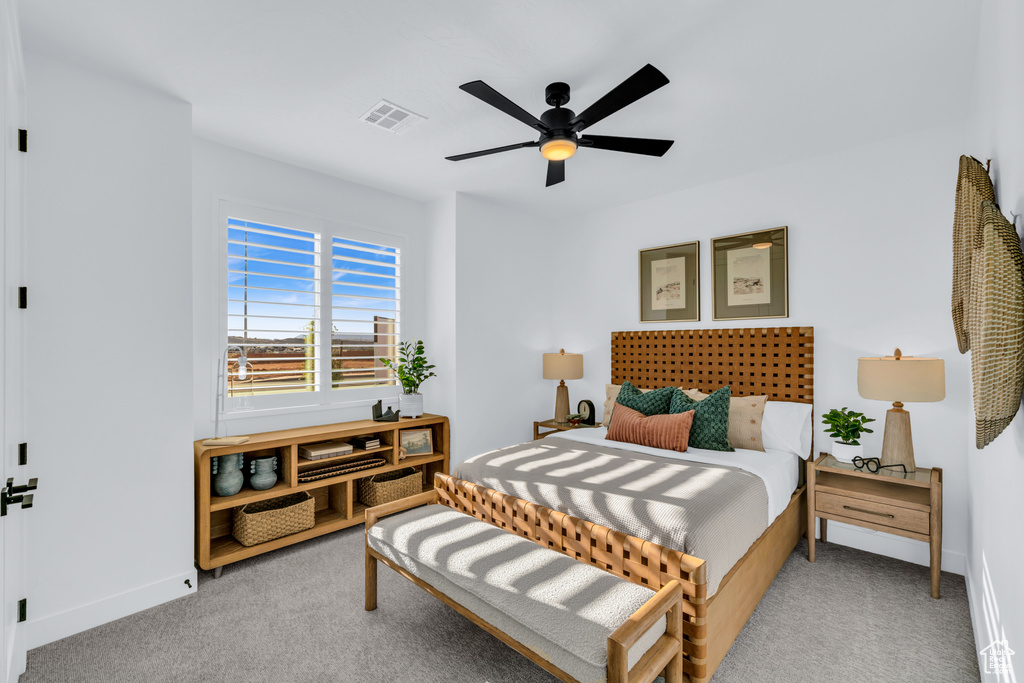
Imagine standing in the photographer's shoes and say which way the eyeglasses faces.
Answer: facing the viewer and to the left of the viewer

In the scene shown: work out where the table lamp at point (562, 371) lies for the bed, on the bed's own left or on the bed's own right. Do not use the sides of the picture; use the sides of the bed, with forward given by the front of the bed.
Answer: on the bed's own right

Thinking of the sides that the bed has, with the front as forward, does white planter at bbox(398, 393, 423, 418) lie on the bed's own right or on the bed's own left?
on the bed's own right

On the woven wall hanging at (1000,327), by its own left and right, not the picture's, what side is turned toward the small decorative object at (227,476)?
front

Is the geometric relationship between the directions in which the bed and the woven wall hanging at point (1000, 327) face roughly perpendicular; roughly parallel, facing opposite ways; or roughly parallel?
roughly perpendicular

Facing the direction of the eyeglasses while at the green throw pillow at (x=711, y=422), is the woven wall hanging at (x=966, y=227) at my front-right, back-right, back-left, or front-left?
front-right

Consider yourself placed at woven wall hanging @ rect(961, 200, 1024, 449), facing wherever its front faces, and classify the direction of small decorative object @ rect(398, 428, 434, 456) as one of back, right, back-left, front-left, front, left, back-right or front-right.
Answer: front

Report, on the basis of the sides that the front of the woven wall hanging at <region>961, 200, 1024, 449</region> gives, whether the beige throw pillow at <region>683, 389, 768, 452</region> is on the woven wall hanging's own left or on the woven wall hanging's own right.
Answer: on the woven wall hanging's own right

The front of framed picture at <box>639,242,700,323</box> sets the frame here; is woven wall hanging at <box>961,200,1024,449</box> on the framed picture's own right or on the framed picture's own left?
on the framed picture's own left

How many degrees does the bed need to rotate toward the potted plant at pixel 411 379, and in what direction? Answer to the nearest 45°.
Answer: approximately 45° to its right

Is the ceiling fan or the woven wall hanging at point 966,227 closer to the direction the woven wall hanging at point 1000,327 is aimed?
the ceiling fan

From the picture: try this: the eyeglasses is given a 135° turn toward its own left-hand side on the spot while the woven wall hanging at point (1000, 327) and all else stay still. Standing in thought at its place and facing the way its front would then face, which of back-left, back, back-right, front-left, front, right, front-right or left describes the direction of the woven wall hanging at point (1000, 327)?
right

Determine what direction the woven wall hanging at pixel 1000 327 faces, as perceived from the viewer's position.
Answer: facing to the left of the viewer
